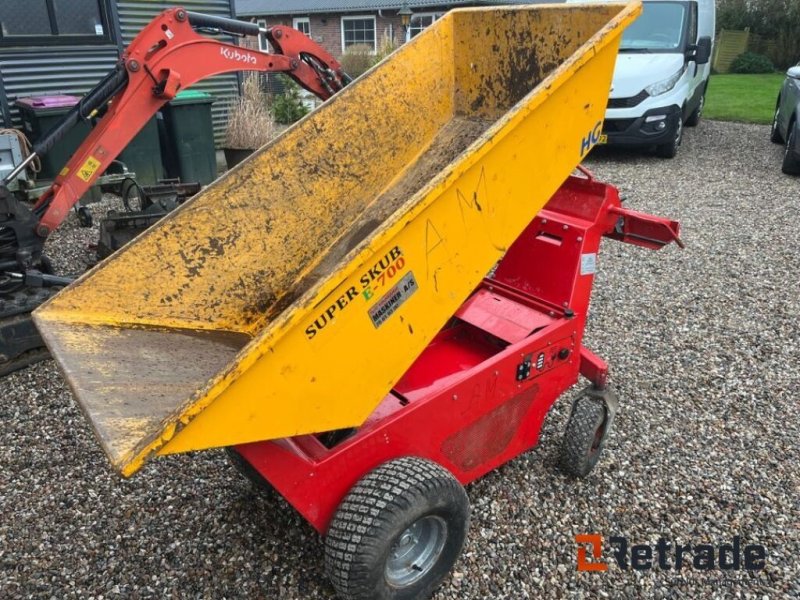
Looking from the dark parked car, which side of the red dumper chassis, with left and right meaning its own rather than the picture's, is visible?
back

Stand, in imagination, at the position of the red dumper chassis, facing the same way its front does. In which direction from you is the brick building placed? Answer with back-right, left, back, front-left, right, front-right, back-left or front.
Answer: back-right

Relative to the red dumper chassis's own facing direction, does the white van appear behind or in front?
behind

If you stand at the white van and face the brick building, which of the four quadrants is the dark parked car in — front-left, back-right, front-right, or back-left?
back-right

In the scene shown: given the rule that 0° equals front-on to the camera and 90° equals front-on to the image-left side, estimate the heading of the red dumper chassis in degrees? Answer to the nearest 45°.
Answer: approximately 45°

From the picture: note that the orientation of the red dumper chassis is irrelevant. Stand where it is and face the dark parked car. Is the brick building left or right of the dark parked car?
left
